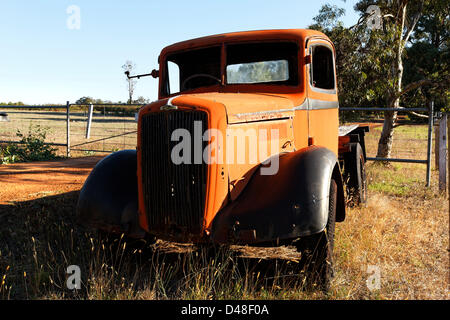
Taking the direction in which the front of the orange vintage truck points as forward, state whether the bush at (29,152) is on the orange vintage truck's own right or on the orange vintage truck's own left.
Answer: on the orange vintage truck's own right

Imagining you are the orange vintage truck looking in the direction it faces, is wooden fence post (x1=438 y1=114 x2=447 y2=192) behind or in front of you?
behind

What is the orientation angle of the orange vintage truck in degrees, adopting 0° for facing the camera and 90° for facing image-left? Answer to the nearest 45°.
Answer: approximately 45°

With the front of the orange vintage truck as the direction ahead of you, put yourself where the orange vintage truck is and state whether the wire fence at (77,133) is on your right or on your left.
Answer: on your right
